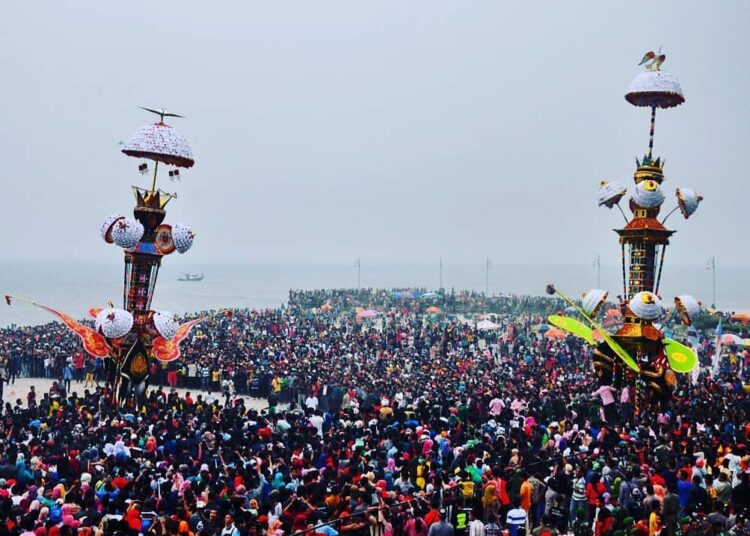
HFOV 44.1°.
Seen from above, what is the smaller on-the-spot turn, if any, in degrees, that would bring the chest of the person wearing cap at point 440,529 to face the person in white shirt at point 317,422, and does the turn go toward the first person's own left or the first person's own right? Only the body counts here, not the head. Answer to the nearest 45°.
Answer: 0° — they already face them

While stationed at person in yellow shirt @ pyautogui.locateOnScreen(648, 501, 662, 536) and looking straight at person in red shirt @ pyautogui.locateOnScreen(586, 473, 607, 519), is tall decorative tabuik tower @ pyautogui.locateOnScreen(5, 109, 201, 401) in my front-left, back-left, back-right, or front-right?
front-left

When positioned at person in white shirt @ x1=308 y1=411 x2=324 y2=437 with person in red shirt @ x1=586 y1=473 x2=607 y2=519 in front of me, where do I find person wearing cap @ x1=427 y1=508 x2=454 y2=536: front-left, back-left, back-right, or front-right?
front-right

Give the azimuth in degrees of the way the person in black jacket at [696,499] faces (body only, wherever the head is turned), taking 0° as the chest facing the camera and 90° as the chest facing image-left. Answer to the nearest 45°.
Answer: approximately 180°

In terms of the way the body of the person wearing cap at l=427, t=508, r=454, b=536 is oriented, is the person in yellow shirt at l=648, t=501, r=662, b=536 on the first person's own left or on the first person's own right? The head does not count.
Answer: on the first person's own right

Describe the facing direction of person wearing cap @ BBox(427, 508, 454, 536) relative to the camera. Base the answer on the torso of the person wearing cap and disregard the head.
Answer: away from the camera

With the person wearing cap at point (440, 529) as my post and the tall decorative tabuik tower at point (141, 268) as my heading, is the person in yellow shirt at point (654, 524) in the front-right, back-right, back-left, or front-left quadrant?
back-right

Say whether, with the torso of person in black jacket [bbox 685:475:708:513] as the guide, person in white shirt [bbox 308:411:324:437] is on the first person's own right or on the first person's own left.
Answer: on the first person's own left

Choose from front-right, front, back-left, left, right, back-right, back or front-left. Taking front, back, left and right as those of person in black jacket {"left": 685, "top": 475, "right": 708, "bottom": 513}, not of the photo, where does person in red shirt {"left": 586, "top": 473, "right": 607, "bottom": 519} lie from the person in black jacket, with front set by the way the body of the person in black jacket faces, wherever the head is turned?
left

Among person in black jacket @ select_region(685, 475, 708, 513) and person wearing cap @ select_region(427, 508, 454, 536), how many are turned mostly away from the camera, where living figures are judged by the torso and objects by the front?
2

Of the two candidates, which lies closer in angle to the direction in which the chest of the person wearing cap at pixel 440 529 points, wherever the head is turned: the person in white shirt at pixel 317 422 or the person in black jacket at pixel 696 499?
the person in white shirt

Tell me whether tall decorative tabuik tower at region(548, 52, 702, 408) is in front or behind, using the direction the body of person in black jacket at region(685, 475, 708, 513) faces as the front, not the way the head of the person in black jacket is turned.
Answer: in front

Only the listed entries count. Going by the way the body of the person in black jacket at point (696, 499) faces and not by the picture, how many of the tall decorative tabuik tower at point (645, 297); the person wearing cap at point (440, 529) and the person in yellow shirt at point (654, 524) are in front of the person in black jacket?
1

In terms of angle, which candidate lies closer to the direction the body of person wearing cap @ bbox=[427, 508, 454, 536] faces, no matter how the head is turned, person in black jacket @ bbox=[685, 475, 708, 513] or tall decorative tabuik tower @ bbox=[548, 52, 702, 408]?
the tall decorative tabuik tower
